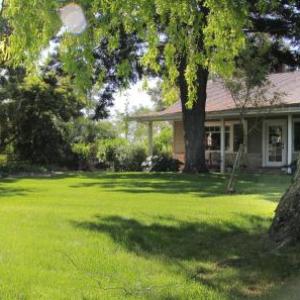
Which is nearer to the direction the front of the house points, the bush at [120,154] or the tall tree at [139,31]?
the tall tree

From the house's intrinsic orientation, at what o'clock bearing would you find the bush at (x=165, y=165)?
The bush is roughly at 3 o'clock from the house.

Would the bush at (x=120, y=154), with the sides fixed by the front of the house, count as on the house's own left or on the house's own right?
on the house's own right

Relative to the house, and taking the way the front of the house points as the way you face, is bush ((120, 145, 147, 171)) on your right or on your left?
on your right

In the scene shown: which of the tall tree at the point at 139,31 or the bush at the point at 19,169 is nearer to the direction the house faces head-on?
the tall tree

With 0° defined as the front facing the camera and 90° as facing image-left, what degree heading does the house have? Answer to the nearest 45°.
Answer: approximately 0°
